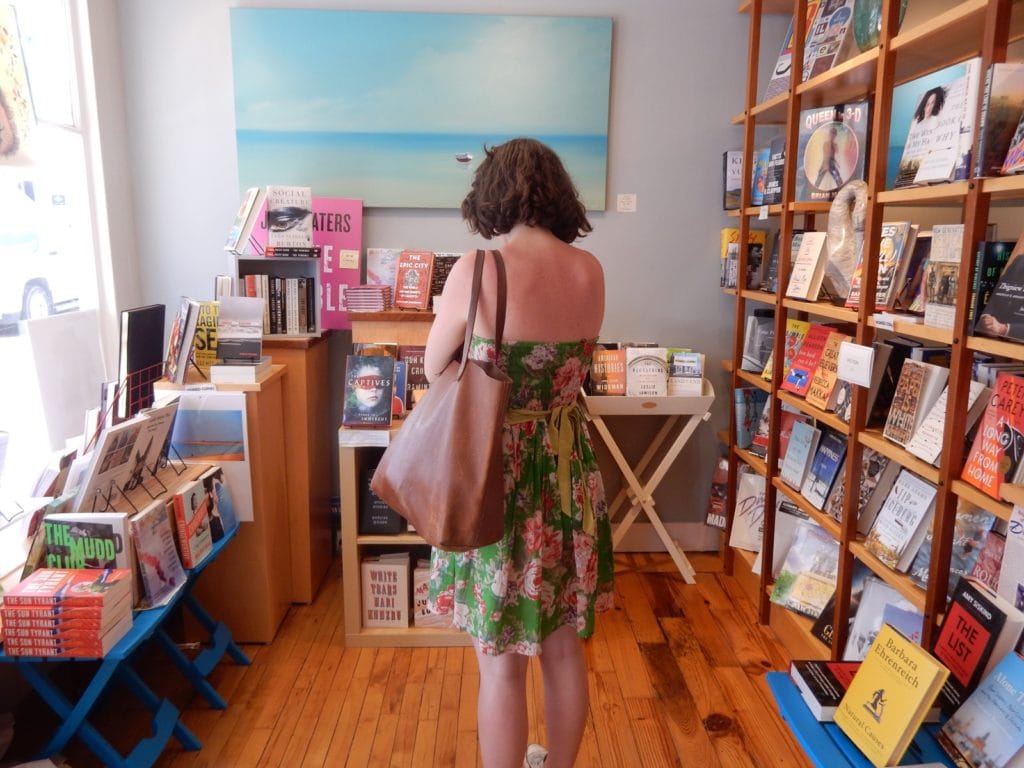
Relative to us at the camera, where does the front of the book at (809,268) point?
facing the viewer and to the left of the viewer

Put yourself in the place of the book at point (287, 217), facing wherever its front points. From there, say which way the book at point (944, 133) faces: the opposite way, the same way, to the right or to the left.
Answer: to the right

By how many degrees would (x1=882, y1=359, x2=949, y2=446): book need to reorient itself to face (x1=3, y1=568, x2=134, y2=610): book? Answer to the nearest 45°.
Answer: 0° — it already faces it

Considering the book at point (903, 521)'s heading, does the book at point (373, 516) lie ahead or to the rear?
ahead

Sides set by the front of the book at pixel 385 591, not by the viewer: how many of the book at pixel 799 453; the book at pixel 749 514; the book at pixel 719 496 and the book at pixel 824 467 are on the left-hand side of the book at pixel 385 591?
4

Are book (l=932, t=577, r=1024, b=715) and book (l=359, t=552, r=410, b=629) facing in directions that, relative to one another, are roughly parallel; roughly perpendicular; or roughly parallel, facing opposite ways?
roughly perpendicular

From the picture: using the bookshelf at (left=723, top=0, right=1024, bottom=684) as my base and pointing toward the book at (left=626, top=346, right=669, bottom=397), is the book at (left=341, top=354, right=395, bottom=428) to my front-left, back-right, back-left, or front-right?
front-left

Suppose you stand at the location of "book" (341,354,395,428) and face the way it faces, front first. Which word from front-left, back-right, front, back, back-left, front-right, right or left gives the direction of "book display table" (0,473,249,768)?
front-right

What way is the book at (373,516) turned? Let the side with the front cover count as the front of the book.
toward the camera

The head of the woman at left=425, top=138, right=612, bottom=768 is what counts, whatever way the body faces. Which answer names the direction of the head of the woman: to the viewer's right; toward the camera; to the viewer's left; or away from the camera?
away from the camera

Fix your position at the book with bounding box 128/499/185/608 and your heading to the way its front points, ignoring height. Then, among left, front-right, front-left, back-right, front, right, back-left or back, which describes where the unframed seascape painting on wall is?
left

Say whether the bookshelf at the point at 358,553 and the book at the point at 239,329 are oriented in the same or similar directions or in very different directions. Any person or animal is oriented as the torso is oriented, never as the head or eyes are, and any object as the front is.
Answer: same or similar directions

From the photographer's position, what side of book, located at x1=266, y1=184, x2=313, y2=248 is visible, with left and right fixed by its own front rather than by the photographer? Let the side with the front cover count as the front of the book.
front

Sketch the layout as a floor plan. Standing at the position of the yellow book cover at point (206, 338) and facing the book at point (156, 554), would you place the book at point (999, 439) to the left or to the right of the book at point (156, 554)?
left

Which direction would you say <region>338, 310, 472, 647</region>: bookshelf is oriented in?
toward the camera

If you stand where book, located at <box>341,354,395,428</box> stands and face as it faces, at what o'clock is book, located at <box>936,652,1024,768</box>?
book, located at <box>936,652,1024,768</box> is roughly at 11 o'clock from book, located at <box>341,354,395,428</box>.
